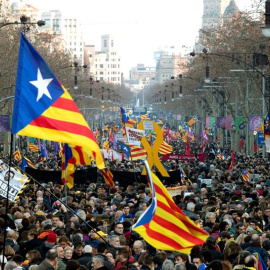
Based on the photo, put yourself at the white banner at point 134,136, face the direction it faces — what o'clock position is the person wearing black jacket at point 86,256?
The person wearing black jacket is roughly at 12 o'clock from the white banner.

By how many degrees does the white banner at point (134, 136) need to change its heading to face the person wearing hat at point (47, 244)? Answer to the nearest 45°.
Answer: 0° — it already faces them

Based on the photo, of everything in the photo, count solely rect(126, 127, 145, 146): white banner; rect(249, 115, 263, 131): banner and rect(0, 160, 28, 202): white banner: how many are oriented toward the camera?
3

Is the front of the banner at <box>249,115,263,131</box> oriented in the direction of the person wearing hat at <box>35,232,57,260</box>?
yes

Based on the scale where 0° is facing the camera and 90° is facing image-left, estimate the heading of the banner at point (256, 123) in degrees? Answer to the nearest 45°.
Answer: approximately 0°

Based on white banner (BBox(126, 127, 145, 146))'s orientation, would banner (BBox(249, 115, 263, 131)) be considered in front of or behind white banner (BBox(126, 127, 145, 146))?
behind

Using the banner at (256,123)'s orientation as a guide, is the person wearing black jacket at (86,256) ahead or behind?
ahead

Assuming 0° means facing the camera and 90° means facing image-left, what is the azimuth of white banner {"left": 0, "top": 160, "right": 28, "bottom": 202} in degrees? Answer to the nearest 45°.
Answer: approximately 0°

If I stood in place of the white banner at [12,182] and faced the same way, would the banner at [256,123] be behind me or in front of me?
behind

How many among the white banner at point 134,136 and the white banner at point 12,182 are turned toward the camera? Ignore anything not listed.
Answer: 2

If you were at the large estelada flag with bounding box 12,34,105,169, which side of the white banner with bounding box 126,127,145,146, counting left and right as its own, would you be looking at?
front
